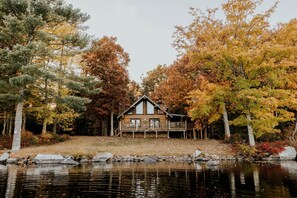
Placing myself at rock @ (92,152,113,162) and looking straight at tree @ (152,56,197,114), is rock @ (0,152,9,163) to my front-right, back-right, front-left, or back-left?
back-left

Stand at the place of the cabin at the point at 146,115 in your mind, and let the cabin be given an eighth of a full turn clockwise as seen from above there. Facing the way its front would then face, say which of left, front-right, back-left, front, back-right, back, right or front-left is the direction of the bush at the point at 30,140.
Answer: front

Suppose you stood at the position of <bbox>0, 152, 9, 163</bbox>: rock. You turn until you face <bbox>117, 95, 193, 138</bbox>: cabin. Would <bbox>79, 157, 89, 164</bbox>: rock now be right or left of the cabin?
right

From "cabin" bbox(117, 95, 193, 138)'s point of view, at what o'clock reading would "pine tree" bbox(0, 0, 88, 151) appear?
The pine tree is roughly at 1 o'clock from the cabin.

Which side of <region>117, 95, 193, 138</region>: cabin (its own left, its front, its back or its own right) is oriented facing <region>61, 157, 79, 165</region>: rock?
front

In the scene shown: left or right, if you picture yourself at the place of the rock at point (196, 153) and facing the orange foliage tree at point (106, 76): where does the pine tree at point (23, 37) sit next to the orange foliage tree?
left

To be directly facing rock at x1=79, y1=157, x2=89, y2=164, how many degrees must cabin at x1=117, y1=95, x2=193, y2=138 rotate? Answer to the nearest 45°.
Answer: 0° — it already faces it

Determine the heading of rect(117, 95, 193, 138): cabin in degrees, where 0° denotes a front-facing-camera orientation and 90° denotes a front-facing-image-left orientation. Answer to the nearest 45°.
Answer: approximately 0°

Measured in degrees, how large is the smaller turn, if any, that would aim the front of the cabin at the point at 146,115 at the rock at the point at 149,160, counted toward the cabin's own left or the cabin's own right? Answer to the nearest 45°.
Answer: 0° — it already faces it

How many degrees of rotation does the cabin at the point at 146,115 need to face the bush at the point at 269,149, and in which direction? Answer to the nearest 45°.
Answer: approximately 45° to its left

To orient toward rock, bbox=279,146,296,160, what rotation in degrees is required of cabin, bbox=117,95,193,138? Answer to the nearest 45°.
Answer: approximately 45° to its left

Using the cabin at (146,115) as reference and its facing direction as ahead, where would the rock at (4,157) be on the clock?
The rock is roughly at 1 o'clock from the cabin.
